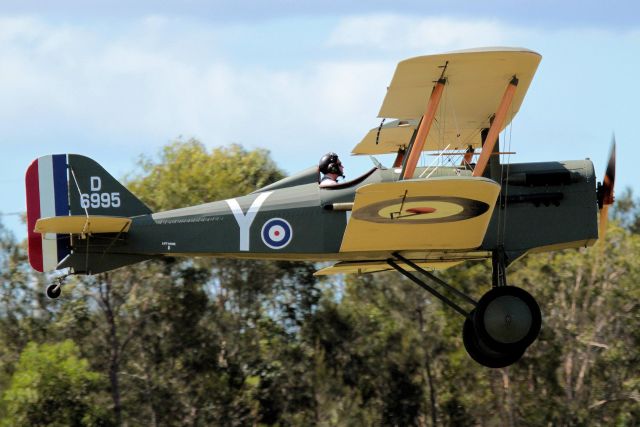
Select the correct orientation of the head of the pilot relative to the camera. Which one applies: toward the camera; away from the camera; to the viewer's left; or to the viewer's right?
to the viewer's right

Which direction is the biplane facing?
to the viewer's right
